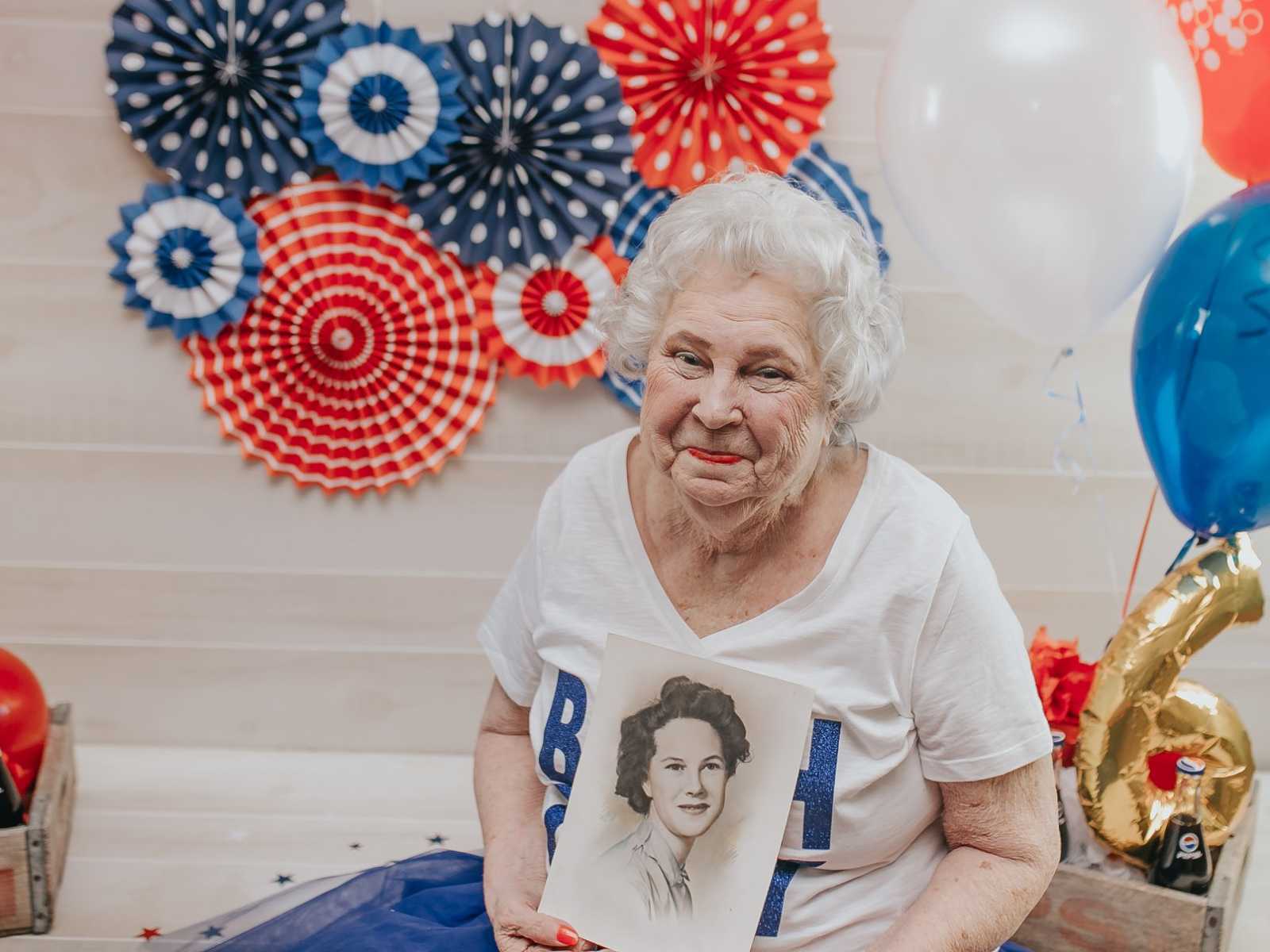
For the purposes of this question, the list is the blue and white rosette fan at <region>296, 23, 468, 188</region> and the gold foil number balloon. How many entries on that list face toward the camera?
2

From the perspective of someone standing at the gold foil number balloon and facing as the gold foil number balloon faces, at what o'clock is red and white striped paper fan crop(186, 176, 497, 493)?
The red and white striped paper fan is roughly at 3 o'clock from the gold foil number balloon.

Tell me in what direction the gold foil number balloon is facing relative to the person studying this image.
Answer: facing the viewer

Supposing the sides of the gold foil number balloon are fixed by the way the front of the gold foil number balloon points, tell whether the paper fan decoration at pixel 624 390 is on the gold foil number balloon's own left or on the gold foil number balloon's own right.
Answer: on the gold foil number balloon's own right

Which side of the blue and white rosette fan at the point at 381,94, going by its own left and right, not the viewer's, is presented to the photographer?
front

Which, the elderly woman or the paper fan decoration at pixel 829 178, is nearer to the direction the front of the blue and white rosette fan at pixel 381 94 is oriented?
the elderly woman

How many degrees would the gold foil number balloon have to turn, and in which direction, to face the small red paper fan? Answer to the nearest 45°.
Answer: approximately 90° to its right
